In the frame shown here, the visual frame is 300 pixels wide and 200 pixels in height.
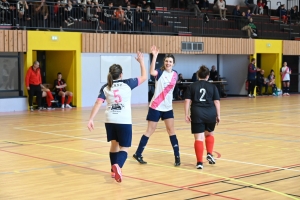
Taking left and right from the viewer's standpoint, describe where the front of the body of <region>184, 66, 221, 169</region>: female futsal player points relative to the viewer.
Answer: facing away from the viewer

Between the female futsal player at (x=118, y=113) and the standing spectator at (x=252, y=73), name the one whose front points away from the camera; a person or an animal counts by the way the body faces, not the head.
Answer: the female futsal player

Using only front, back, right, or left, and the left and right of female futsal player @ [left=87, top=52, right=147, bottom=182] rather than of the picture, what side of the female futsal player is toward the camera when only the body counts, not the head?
back

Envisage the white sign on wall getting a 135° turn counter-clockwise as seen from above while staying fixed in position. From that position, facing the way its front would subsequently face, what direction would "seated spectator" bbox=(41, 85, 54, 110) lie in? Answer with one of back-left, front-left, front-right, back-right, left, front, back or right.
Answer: back

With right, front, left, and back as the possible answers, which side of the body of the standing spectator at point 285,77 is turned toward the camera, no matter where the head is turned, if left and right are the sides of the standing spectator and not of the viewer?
front

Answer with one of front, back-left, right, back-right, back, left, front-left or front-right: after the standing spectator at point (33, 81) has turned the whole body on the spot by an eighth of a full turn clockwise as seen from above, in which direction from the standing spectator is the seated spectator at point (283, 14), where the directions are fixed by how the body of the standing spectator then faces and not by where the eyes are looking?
back-left

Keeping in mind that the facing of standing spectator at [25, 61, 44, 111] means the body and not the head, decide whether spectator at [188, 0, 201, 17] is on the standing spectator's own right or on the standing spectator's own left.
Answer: on the standing spectator's own left

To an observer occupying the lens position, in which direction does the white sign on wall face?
facing the viewer

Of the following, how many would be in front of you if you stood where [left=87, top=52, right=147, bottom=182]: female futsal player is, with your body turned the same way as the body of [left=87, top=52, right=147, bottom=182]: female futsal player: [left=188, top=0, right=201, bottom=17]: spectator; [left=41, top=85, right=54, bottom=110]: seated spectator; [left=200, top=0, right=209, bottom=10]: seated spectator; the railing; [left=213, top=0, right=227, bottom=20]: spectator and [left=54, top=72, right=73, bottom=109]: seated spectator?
6

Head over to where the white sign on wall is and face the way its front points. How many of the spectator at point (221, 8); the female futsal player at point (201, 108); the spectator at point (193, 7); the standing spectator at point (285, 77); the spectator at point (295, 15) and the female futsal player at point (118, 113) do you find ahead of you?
2

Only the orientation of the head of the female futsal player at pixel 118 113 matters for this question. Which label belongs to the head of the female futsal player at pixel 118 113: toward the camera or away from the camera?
away from the camera

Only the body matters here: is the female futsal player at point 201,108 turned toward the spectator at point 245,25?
yes

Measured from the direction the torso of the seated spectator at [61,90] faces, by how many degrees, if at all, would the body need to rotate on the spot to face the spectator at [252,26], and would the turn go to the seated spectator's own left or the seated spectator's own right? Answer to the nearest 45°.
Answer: approximately 90° to the seated spectator's own left

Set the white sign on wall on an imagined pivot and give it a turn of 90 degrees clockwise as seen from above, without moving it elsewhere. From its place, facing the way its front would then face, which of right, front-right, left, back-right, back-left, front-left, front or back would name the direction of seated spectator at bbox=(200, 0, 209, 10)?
back-right

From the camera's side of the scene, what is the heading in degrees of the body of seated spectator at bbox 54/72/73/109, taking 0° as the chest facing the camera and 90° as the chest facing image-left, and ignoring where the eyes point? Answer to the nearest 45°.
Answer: approximately 315°

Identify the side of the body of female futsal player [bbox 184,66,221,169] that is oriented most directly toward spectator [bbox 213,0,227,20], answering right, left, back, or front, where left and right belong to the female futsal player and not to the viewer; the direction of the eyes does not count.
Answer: front
